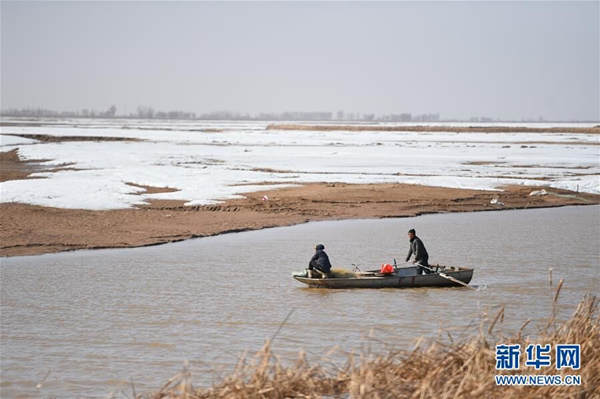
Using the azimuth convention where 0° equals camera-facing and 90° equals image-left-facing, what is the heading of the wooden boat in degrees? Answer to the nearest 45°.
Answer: approximately 90°
